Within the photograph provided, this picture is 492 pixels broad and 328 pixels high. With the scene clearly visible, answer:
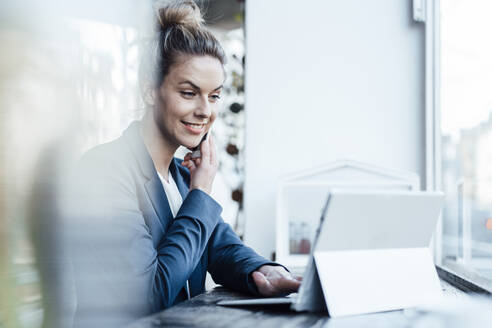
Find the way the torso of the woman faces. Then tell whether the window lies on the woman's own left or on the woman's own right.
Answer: on the woman's own left

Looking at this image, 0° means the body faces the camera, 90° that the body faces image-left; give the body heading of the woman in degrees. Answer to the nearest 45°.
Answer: approximately 315°

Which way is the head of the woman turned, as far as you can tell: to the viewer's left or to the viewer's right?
to the viewer's right
